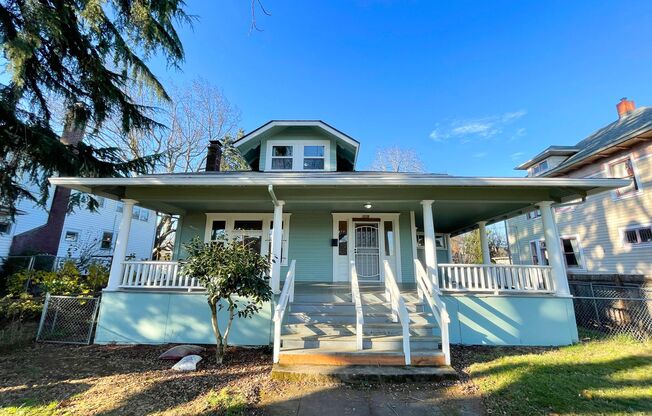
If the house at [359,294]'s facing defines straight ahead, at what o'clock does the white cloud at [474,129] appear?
The white cloud is roughly at 7 o'clock from the house.

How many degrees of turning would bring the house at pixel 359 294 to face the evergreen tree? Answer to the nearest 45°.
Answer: approximately 90° to its right

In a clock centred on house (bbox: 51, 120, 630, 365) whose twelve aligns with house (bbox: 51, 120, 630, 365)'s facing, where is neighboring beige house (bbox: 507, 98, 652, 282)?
The neighboring beige house is roughly at 8 o'clock from the house.

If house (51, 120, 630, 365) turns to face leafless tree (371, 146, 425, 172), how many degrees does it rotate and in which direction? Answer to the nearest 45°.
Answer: approximately 180°

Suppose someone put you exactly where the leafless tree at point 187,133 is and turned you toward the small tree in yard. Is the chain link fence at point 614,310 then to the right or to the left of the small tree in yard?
left

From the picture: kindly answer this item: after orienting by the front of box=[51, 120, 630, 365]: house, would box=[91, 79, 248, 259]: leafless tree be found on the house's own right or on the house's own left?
on the house's own right

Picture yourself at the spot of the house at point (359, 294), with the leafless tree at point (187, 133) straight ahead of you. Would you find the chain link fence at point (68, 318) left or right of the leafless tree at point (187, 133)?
left

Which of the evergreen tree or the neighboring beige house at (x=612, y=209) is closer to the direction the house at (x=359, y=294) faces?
the evergreen tree

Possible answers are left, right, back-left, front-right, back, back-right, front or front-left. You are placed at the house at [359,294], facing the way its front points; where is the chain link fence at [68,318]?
right

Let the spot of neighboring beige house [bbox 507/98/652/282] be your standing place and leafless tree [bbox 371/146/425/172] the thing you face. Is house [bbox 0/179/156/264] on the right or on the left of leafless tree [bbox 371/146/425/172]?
left

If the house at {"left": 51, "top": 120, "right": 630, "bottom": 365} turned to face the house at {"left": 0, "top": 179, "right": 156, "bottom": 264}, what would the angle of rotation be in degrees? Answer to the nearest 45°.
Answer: approximately 135° to its right

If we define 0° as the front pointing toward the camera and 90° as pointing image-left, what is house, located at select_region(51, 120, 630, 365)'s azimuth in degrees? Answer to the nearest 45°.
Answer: approximately 0°

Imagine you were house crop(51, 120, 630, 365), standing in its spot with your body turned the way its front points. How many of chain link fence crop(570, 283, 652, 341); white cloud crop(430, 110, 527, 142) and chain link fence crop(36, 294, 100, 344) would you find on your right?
1
